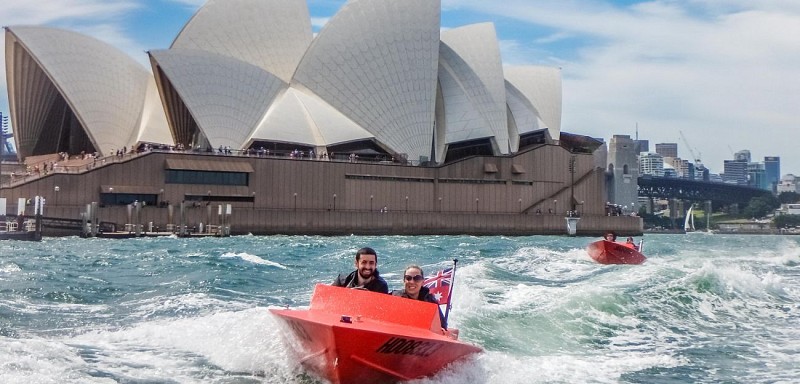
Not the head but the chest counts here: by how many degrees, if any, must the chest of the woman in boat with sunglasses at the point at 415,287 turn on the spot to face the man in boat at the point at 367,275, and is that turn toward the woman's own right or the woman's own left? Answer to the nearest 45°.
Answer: approximately 45° to the woman's own right

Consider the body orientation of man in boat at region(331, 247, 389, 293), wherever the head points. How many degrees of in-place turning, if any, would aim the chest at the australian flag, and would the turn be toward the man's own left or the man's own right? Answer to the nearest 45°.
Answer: approximately 135° to the man's own left

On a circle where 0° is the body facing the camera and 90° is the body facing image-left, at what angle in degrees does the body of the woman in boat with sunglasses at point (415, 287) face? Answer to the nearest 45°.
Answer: approximately 45°

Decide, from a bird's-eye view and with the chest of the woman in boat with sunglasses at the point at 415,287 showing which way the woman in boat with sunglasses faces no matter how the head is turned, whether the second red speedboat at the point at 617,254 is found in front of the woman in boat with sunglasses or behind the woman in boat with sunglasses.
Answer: behind

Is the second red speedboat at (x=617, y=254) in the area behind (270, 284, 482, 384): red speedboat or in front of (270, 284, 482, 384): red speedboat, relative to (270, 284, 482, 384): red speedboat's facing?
behind

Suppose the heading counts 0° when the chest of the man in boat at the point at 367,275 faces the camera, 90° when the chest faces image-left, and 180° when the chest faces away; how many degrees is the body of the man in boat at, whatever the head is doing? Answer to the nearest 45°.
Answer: approximately 0°
